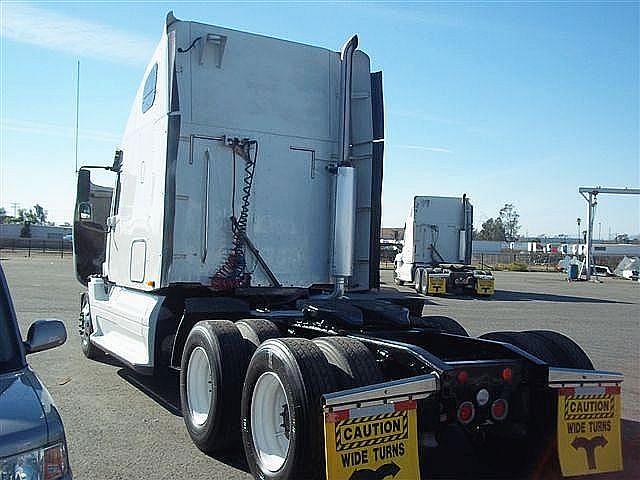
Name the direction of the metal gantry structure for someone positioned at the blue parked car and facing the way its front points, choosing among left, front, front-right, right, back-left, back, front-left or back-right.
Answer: back-left

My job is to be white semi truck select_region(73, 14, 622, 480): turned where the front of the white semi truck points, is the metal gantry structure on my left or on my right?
on my right

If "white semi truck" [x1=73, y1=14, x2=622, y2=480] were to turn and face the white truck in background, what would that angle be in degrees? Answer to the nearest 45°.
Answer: approximately 45° to its right

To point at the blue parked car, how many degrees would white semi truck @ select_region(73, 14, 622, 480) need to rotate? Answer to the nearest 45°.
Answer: approximately 135° to its left

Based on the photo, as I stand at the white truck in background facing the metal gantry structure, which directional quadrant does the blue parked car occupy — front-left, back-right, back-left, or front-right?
back-right

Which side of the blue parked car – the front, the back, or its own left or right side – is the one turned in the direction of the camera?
front

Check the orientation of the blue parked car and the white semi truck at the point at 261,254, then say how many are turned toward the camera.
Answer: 1

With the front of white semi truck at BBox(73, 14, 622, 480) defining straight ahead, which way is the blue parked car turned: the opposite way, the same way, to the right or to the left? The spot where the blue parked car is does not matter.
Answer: the opposite way

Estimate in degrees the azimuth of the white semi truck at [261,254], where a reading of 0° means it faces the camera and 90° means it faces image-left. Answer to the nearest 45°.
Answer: approximately 135°

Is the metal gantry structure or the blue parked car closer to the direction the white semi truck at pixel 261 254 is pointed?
the metal gantry structure
